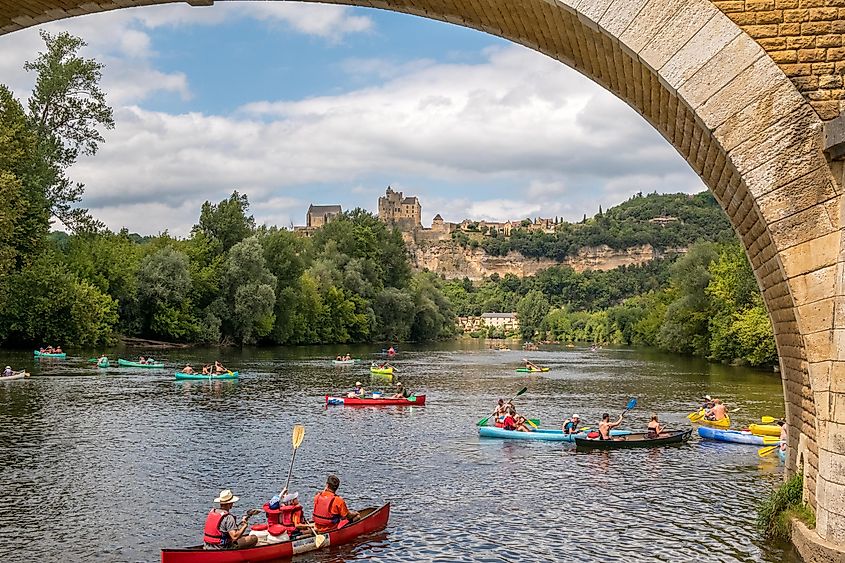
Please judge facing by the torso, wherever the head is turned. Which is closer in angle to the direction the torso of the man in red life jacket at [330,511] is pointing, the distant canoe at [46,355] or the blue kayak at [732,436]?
the blue kayak

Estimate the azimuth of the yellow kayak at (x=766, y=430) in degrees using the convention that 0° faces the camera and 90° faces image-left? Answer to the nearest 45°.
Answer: approximately 90°

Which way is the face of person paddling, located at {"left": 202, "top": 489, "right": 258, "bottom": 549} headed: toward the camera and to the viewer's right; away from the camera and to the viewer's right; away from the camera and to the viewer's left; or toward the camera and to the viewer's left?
away from the camera and to the viewer's right

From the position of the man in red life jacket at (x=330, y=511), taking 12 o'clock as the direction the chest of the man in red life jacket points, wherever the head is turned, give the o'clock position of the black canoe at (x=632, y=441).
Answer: The black canoe is roughly at 12 o'clock from the man in red life jacket.

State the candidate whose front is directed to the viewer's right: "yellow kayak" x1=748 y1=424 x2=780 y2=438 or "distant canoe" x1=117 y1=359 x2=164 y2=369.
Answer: the distant canoe

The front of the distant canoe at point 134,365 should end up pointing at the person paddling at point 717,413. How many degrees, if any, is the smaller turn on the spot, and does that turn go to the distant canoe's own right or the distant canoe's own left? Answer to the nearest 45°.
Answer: approximately 45° to the distant canoe's own right

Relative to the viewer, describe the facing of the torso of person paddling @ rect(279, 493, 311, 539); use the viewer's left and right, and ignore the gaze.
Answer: facing away from the viewer and to the right of the viewer

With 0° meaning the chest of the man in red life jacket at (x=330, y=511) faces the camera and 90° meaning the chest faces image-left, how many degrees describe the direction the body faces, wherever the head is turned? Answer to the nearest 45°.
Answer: approximately 225°

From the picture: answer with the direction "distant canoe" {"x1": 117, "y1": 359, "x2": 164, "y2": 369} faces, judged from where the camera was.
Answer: facing to the right of the viewer

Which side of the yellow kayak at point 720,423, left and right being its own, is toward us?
left
